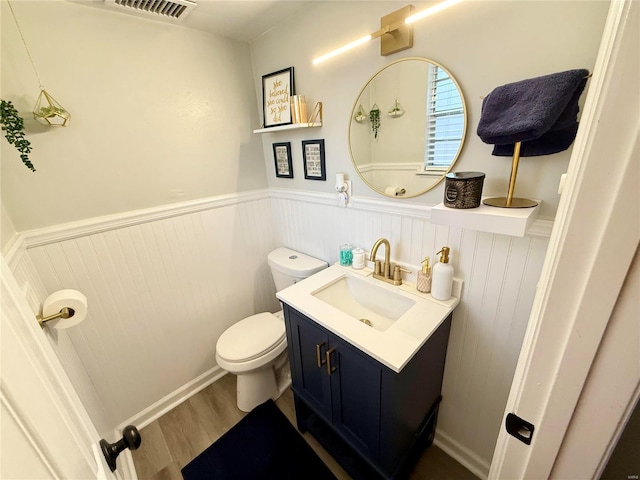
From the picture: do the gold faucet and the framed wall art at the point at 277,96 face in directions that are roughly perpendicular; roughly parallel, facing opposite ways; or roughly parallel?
roughly parallel

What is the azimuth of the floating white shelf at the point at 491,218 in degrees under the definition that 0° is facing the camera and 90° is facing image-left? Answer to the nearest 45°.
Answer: approximately 45°

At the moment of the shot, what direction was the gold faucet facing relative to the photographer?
facing the viewer and to the left of the viewer

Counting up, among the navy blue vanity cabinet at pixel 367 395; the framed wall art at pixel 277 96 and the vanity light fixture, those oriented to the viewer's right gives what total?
0

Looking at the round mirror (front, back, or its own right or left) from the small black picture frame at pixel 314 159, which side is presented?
right

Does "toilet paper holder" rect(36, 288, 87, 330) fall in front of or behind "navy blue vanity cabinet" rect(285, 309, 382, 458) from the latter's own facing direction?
in front

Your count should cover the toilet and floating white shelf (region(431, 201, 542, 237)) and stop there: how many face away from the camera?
0

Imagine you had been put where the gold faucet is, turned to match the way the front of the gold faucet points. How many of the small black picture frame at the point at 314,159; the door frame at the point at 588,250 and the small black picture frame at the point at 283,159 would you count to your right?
2

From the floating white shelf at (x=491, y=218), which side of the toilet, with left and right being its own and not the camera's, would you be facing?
left

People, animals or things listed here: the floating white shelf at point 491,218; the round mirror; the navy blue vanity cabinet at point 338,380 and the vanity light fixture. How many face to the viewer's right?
0

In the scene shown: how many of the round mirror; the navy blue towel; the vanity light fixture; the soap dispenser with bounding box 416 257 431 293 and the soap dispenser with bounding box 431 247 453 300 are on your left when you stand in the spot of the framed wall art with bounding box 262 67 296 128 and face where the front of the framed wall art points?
5
